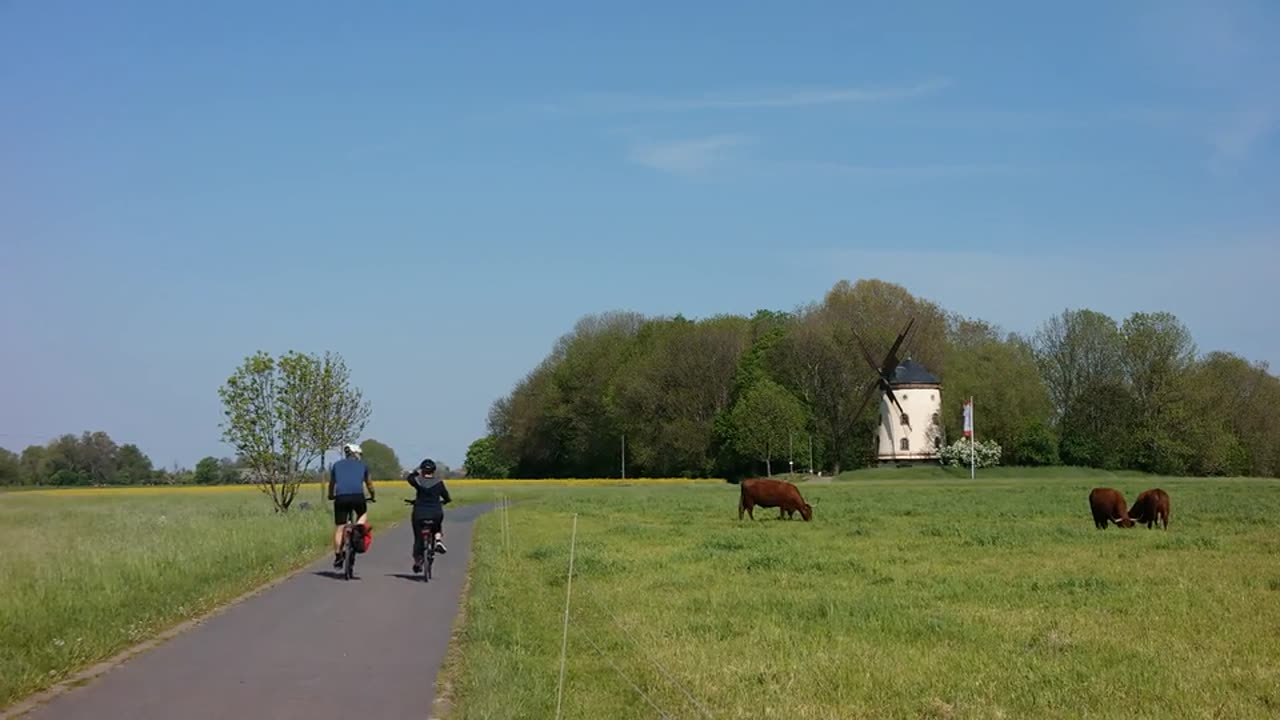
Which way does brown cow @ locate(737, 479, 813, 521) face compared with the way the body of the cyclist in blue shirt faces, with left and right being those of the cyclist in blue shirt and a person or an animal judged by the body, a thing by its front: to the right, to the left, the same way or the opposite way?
to the right

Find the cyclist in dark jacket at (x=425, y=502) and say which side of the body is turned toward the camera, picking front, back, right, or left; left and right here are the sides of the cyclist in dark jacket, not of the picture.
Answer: back

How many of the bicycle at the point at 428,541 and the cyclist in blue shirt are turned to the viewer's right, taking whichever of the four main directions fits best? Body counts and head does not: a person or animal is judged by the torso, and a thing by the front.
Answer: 0

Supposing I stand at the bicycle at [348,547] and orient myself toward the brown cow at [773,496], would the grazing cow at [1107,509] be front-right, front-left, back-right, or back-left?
front-right

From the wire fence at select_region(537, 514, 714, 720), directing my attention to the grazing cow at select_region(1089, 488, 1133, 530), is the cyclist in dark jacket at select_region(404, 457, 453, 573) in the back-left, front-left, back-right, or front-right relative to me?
front-left

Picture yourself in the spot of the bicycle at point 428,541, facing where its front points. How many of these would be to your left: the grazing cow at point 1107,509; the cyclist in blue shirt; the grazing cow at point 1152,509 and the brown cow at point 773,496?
1

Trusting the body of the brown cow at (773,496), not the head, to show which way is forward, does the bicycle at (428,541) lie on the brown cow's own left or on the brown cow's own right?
on the brown cow's own right

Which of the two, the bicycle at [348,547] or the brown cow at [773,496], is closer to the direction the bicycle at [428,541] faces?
the brown cow

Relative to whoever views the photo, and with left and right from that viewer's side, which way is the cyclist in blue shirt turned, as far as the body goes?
facing away from the viewer

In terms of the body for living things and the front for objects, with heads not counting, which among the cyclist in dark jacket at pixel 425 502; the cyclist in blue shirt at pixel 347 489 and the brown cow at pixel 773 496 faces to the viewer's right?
the brown cow

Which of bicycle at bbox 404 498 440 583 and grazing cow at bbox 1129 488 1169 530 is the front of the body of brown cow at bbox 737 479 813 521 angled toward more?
the grazing cow

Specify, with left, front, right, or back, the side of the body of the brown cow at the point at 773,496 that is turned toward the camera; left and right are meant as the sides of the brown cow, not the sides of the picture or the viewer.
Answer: right

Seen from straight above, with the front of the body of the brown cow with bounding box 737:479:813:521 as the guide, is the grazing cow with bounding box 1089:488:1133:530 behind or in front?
in front

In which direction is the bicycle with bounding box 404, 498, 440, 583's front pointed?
away from the camera

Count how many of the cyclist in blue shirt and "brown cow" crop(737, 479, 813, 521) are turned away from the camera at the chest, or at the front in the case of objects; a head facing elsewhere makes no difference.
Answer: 1

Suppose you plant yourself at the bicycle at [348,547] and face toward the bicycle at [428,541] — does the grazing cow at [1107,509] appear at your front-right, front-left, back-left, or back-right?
front-left
